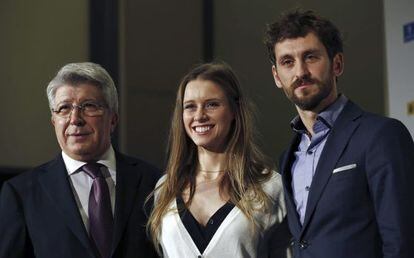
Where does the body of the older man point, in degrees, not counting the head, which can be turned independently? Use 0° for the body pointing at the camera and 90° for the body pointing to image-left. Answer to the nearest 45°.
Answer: approximately 0°
